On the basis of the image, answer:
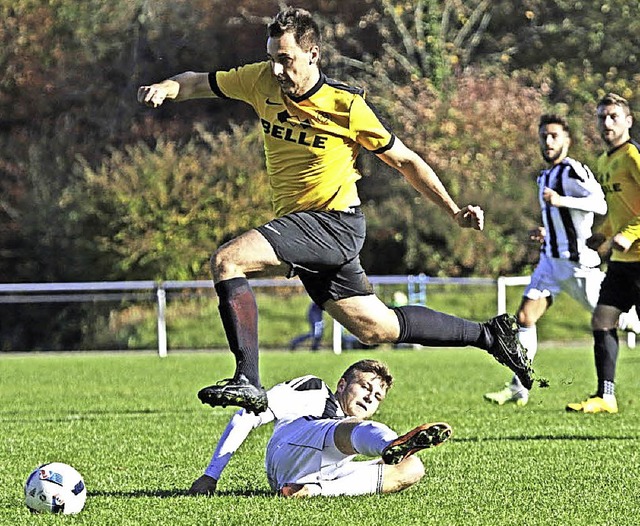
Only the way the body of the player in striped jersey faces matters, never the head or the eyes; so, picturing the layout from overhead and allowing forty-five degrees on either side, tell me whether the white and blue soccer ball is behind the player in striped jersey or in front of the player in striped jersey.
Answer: in front

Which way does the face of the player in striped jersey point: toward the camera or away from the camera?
toward the camera

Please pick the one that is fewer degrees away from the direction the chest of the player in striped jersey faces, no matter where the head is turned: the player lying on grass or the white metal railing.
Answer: the player lying on grass

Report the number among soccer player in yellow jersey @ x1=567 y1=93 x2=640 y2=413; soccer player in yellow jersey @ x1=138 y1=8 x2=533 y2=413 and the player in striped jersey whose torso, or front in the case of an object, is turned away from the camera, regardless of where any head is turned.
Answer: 0

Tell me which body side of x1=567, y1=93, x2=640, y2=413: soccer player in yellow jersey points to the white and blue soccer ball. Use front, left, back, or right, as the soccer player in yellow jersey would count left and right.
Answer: front

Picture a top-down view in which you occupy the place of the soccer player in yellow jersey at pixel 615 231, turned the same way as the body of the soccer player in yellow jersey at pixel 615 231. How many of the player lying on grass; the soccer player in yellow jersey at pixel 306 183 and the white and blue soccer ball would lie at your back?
0

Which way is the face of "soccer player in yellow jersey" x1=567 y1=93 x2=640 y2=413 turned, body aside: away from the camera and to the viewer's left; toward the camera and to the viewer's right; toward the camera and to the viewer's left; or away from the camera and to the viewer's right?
toward the camera and to the viewer's left

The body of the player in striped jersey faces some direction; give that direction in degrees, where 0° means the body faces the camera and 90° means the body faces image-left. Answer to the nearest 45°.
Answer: approximately 45°

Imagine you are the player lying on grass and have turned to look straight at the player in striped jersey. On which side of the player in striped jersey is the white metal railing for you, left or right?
left

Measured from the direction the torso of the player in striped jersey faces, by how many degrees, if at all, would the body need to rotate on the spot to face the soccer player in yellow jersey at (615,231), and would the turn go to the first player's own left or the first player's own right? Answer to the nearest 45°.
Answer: approximately 90° to the first player's own left

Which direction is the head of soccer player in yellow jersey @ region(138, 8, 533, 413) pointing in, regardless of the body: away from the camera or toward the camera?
toward the camera

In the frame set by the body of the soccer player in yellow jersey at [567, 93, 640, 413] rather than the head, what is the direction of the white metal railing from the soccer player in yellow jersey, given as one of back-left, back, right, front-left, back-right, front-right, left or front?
right

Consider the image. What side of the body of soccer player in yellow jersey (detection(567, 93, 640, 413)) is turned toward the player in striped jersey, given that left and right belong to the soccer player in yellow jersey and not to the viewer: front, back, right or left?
right

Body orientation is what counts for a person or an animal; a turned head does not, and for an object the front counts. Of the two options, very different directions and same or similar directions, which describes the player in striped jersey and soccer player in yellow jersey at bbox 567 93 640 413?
same or similar directions
